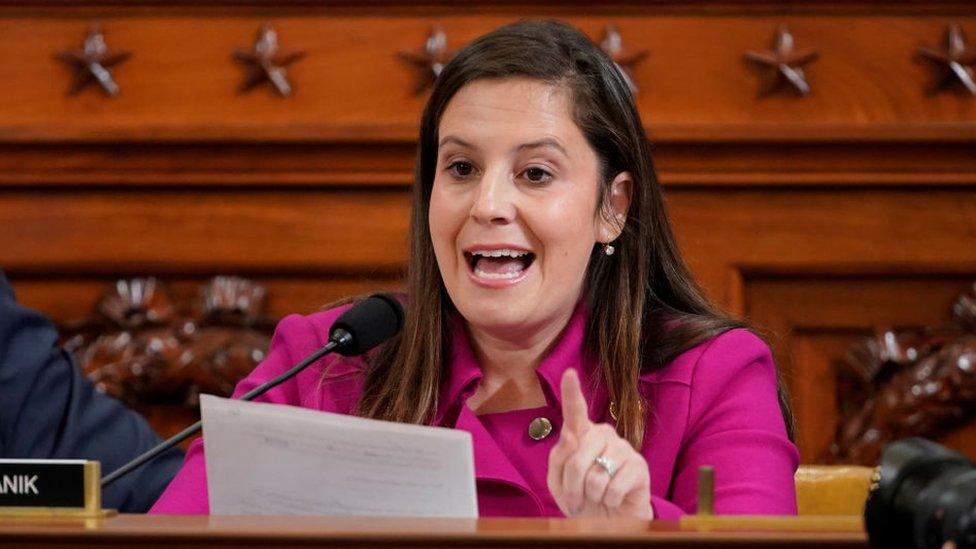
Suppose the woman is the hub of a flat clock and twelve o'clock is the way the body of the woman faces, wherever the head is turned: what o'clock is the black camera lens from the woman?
The black camera lens is roughly at 10 o'clock from the woman.

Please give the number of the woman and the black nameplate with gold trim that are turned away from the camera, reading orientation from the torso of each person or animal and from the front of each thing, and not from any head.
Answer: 0

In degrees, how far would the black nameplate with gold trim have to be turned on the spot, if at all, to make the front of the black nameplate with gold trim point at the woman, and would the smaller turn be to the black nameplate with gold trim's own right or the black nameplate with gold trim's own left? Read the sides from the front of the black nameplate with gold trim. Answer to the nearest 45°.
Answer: approximately 135° to the black nameplate with gold trim's own left

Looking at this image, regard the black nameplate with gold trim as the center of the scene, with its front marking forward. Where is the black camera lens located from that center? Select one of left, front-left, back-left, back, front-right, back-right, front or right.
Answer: front-left

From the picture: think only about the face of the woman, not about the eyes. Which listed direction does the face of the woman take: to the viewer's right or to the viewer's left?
to the viewer's left

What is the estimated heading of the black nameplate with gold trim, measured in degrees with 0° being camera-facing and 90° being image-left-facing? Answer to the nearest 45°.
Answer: approximately 0°

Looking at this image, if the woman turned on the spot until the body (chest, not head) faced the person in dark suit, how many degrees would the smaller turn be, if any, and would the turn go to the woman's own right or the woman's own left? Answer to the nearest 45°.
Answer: approximately 90° to the woman's own right

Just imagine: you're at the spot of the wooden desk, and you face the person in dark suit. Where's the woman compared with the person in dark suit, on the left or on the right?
right

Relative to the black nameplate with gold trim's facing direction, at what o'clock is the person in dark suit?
The person in dark suit is roughly at 6 o'clock from the black nameplate with gold trim.
